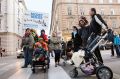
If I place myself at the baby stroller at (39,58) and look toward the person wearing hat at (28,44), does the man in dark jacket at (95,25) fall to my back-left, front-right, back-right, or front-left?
back-right

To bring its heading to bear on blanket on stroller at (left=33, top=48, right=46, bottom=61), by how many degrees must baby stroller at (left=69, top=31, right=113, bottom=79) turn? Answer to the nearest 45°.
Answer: approximately 45° to its right

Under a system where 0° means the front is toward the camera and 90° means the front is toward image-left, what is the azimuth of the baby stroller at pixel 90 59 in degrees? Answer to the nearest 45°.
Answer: approximately 90°

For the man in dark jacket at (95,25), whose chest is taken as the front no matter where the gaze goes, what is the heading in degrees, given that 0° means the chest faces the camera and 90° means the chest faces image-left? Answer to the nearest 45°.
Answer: approximately 90°
